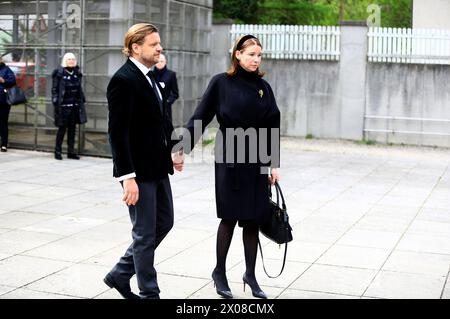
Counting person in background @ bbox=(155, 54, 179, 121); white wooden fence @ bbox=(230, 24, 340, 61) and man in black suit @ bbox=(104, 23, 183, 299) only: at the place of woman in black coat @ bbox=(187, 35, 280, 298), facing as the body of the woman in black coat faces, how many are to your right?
1

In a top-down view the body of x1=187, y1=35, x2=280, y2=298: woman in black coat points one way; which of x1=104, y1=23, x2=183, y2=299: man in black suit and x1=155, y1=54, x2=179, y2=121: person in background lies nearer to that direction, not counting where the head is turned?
the man in black suit

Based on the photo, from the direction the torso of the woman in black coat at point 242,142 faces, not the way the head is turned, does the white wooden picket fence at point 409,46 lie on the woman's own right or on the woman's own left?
on the woman's own left

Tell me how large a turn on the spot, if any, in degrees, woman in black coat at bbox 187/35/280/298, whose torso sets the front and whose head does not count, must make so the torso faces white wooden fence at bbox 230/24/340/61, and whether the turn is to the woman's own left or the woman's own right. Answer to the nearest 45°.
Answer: approximately 135° to the woman's own left

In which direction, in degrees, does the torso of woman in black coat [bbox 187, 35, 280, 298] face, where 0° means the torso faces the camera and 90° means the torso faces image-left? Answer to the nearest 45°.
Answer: approximately 315°

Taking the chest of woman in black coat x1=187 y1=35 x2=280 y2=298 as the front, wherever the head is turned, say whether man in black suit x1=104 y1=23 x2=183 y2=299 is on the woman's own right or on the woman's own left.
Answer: on the woman's own right

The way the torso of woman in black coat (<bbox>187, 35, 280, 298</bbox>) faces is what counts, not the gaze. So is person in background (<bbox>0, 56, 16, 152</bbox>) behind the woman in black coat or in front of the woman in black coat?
behind
